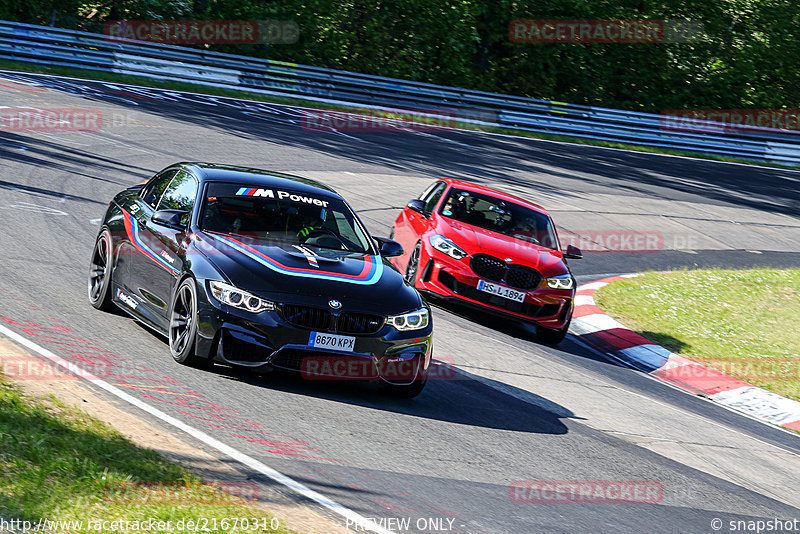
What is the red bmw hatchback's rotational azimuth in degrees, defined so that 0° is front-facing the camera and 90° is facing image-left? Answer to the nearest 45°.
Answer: approximately 315°

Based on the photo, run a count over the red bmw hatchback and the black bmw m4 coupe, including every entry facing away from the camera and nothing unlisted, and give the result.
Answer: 0

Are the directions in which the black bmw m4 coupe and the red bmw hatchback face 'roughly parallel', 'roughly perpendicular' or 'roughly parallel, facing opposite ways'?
roughly parallel

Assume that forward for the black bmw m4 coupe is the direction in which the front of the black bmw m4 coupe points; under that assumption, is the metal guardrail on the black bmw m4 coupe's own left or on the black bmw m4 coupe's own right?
on the black bmw m4 coupe's own left

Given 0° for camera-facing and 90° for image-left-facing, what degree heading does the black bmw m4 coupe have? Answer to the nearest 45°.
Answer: approximately 315°

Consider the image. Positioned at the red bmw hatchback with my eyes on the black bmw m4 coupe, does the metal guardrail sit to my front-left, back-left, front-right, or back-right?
back-right

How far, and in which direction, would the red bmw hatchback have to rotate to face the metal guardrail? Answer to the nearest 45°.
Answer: approximately 135° to its left

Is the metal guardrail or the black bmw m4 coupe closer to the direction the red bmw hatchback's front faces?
the black bmw m4 coupe
